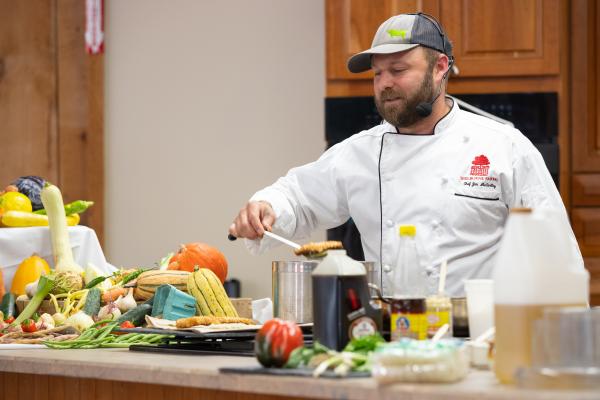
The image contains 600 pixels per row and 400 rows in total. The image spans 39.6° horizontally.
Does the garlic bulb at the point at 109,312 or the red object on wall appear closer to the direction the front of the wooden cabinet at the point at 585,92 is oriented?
the garlic bulb

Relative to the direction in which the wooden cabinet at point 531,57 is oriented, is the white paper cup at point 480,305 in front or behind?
in front

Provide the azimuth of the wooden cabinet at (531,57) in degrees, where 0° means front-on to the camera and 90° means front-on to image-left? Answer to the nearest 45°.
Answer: approximately 0°

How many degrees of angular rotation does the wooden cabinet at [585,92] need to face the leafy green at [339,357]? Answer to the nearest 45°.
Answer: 0° — it already faces it

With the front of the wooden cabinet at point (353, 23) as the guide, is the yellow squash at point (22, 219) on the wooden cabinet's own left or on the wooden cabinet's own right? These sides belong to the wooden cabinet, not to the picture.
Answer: on the wooden cabinet's own right

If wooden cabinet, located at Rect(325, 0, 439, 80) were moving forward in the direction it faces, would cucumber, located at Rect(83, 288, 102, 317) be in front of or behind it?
in front

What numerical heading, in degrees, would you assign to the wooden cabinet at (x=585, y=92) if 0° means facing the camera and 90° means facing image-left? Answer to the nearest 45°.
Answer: approximately 0°

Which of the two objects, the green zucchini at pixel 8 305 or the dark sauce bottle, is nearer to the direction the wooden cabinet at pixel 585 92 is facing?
the dark sauce bottle

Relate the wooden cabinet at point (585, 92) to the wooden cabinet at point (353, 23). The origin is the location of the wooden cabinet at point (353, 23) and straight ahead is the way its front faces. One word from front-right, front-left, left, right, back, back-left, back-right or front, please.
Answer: left
